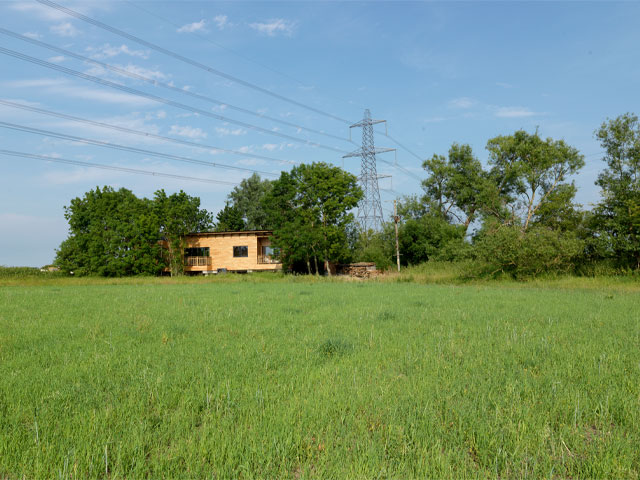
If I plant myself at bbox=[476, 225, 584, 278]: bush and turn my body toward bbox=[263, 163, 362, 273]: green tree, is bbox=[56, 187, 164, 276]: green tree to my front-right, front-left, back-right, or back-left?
front-left

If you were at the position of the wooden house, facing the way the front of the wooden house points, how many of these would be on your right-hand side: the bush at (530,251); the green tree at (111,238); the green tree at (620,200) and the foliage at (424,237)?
1

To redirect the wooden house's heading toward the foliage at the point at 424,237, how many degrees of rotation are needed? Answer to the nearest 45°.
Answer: approximately 90° to its left

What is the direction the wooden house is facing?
toward the camera

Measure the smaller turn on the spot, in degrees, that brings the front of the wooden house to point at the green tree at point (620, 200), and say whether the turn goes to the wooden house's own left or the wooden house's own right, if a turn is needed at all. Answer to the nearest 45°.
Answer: approximately 45° to the wooden house's own left

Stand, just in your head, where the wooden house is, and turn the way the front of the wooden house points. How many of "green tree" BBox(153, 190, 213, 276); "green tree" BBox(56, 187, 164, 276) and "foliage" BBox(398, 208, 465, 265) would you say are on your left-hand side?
1

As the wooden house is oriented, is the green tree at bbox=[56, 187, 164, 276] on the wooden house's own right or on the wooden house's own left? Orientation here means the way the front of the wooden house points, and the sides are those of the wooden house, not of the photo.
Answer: on the wooden house's own right

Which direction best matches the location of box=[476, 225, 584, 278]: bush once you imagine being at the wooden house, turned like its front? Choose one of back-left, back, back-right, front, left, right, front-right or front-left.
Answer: front-left
